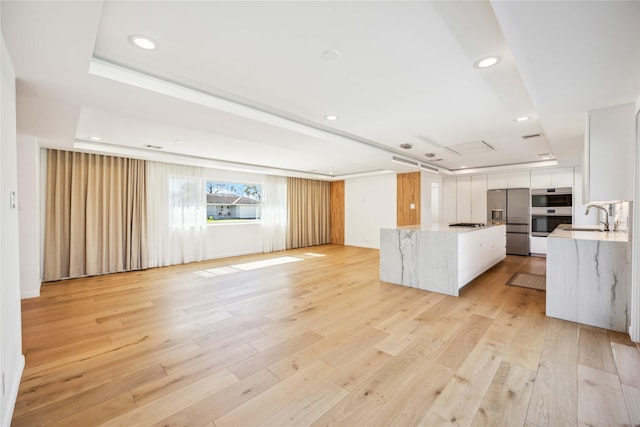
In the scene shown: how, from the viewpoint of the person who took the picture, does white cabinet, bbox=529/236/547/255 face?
facing the viewer

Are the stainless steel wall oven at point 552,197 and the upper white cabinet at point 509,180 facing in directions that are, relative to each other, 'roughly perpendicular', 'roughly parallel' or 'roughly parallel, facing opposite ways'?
roughly parallel

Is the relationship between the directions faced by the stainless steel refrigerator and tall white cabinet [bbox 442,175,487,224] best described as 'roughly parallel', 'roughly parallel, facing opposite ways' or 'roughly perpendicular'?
roughly parallel

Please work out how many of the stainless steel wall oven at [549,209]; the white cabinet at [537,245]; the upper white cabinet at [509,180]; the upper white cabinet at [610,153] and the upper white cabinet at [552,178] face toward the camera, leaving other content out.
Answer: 4

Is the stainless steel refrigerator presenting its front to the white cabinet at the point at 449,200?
no

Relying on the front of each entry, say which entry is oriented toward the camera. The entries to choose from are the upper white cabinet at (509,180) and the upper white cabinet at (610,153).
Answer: the upper white cabinet at (509,180)

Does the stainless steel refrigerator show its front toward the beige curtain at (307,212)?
no

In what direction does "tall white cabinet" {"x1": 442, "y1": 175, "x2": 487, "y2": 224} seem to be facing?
toward the camera

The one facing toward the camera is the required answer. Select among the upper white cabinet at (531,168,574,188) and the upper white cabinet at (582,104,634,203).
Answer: the upper white cabinet at (531,168,574,188)

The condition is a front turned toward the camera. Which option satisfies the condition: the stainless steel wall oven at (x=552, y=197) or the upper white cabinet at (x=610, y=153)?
the stainless steel wall oven

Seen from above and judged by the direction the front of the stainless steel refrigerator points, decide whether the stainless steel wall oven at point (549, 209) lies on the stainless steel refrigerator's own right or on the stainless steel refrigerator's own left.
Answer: on the stainless steel refrigerator's own left

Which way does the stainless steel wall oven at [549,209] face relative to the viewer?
toward the camera

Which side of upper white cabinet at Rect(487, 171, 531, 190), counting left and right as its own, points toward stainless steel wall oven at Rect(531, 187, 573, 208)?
left

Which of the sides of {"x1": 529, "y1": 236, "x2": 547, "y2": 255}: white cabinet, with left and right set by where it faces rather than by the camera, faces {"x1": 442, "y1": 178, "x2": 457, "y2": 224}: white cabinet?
right

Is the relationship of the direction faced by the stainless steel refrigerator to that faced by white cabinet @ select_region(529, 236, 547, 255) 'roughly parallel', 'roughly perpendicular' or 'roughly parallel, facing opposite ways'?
roughly parallel
